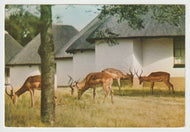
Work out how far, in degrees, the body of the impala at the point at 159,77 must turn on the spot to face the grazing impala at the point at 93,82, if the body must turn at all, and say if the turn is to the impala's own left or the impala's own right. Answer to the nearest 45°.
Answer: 0° — it already faces it

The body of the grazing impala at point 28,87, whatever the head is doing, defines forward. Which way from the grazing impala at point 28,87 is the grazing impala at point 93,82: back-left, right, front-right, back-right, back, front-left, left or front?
back

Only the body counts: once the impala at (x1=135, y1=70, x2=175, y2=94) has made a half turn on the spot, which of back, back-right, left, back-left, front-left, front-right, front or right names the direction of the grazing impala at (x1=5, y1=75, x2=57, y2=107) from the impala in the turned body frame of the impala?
back

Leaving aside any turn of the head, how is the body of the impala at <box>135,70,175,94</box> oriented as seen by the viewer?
to the viewer's left

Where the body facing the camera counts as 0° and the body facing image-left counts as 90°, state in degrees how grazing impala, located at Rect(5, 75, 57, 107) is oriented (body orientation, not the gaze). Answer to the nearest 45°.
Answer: approximately 90°

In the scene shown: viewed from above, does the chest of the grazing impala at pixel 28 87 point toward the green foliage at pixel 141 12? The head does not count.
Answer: no
